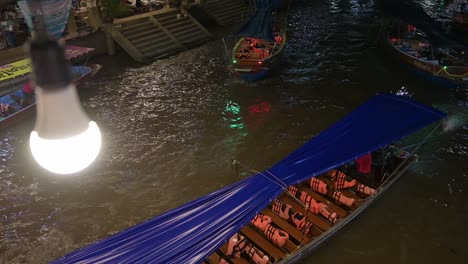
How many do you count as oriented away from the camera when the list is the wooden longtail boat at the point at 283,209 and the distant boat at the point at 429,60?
0

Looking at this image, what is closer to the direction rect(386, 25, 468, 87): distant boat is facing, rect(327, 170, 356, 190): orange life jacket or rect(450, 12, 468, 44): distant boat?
the orange life jacket

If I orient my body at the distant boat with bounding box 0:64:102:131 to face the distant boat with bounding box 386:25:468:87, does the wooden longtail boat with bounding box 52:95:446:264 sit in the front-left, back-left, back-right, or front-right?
front-right

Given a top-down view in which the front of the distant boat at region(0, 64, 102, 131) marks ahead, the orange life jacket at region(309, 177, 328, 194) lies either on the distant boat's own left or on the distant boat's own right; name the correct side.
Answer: on the distant boat's own right

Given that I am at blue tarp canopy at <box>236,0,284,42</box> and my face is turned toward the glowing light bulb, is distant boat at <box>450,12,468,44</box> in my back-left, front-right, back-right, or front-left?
back-left
